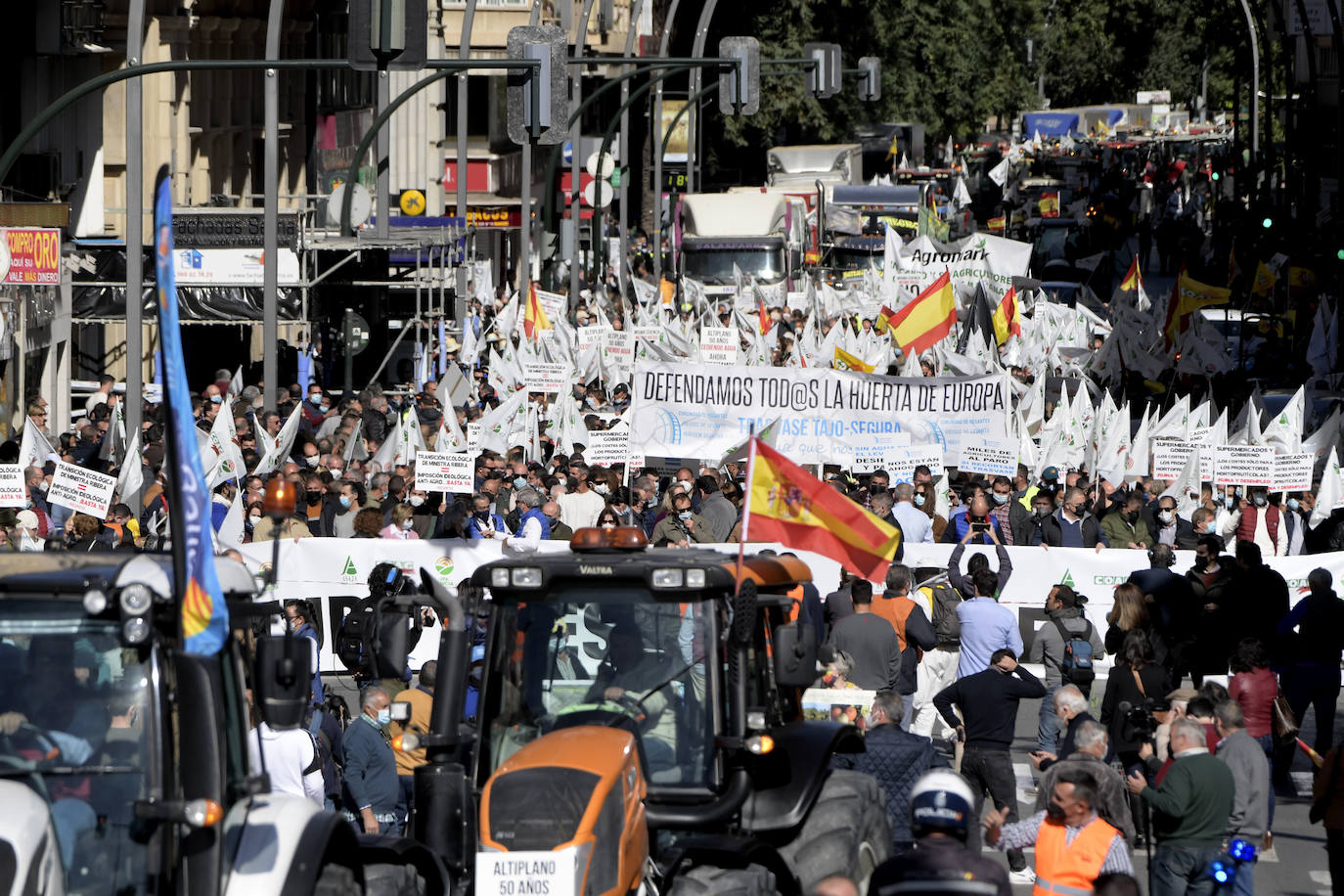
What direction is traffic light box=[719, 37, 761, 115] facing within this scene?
away from the camera

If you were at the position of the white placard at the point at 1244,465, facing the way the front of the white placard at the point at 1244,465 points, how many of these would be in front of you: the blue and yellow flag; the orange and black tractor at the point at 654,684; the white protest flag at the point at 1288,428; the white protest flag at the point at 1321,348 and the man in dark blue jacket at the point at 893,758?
3

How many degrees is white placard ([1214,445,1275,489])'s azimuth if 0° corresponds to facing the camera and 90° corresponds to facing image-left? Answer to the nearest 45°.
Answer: approximately 0°

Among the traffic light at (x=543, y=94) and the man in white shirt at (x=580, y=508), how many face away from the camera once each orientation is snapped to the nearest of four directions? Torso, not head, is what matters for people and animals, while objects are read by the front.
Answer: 1

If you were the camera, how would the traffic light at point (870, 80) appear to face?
facing away from the viewer

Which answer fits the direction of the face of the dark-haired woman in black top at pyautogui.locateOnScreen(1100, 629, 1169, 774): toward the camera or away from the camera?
away from the camera
